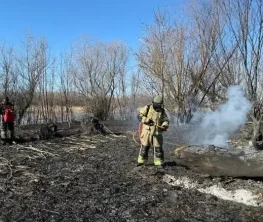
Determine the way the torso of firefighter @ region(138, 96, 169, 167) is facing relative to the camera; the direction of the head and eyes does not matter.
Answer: toward the camera

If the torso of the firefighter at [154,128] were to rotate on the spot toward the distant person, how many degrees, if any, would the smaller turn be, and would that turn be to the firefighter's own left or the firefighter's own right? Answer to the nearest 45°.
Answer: approximately 135° to the firefighter's own right
